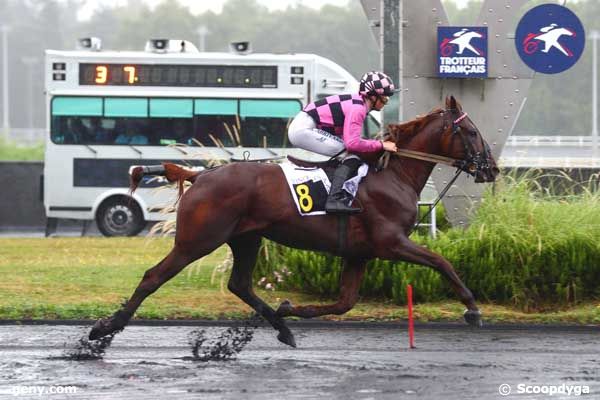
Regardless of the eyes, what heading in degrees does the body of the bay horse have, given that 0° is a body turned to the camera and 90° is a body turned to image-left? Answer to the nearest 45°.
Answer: approximately 270°

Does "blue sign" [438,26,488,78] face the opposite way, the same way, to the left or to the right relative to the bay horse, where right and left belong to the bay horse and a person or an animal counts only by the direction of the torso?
to the right

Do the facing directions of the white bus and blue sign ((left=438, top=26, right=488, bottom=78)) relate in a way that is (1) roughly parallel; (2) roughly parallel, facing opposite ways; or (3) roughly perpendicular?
roughly perpendicular

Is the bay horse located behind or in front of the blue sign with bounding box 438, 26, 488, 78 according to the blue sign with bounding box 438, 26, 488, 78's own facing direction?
in front

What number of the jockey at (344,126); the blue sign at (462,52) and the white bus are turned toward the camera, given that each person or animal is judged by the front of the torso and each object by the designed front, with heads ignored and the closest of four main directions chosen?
1

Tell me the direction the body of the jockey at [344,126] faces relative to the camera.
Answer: to the viewer's right

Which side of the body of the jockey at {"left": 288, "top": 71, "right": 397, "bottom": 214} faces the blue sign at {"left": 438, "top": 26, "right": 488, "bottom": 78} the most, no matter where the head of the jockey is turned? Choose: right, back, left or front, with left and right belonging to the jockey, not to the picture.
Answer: left

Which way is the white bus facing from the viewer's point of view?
to the viewer's right

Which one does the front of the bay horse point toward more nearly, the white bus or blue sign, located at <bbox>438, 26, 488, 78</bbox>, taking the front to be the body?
the blue sign

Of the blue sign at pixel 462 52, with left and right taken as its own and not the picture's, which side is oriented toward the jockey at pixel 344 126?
front

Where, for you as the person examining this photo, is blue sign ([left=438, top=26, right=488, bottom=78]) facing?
facing the viewer
